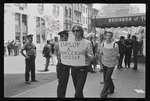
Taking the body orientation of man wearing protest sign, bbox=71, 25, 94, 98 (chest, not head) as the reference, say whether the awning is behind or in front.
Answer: behind

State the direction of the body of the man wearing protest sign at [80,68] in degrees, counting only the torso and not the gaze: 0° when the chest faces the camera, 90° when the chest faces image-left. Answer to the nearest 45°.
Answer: approximately 45°
